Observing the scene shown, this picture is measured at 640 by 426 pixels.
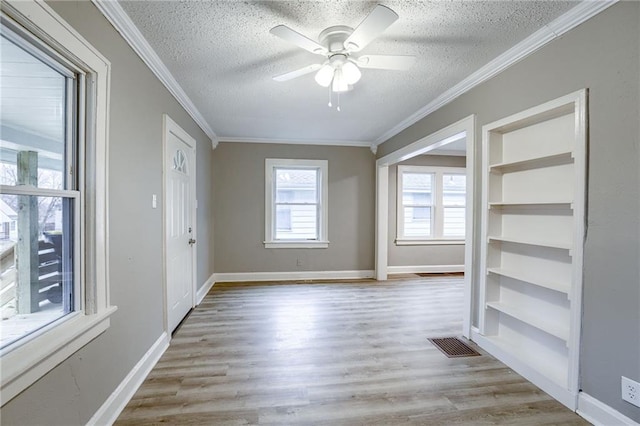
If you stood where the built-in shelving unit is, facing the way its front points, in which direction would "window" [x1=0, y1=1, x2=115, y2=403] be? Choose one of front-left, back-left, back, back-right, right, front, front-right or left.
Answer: front

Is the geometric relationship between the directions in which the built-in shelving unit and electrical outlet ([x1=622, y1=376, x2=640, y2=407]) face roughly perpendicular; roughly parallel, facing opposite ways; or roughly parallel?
roughly parallel

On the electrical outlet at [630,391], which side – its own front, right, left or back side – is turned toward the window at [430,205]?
right

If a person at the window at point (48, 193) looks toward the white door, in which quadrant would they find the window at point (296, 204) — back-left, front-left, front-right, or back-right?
front-right

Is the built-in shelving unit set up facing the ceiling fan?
yes

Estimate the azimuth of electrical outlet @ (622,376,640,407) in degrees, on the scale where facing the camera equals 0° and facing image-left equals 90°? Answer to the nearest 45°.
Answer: approximately 45°

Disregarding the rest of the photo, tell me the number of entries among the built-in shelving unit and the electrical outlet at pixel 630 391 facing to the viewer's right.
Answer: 0

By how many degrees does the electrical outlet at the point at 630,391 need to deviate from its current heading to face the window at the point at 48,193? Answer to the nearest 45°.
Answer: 0° — it already faces it

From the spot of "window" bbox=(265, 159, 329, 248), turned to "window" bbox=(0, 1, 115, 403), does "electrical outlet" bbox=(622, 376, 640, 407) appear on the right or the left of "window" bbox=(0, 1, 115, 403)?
left

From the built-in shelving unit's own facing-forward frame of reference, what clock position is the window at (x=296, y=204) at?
The window is roughly at 2 o'clock from the built-in shelving unit.

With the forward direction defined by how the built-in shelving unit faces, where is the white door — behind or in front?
in front
